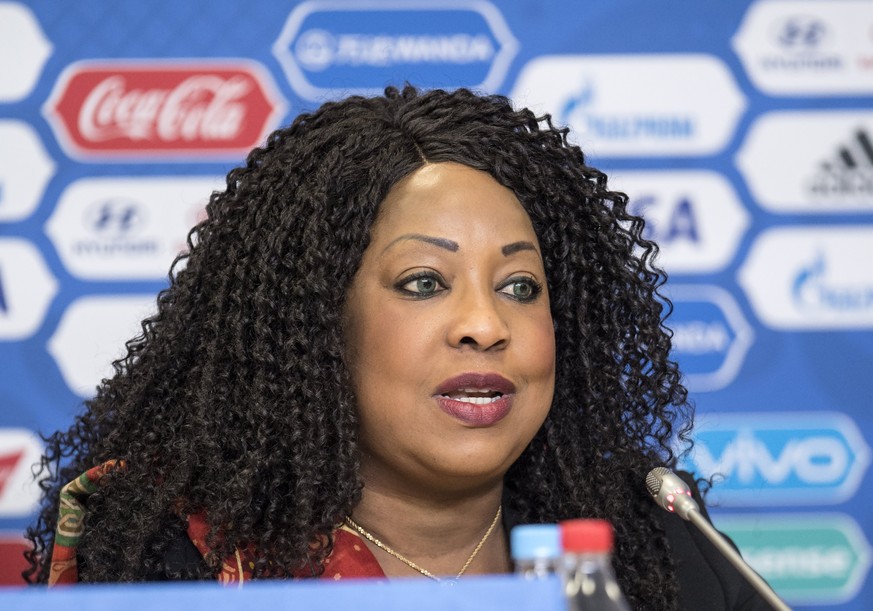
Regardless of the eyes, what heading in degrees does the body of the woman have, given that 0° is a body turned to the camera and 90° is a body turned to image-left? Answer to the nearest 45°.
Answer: approximately 315°

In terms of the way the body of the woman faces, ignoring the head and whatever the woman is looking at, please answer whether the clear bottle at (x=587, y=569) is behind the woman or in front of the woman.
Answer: in front

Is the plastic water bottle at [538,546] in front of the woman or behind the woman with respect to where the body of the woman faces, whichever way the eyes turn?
in front

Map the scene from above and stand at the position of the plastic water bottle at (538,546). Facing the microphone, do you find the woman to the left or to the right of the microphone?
left

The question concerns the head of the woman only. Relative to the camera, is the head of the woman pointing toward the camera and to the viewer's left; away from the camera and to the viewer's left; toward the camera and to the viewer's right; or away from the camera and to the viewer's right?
toward the camera and to the viewer's right
